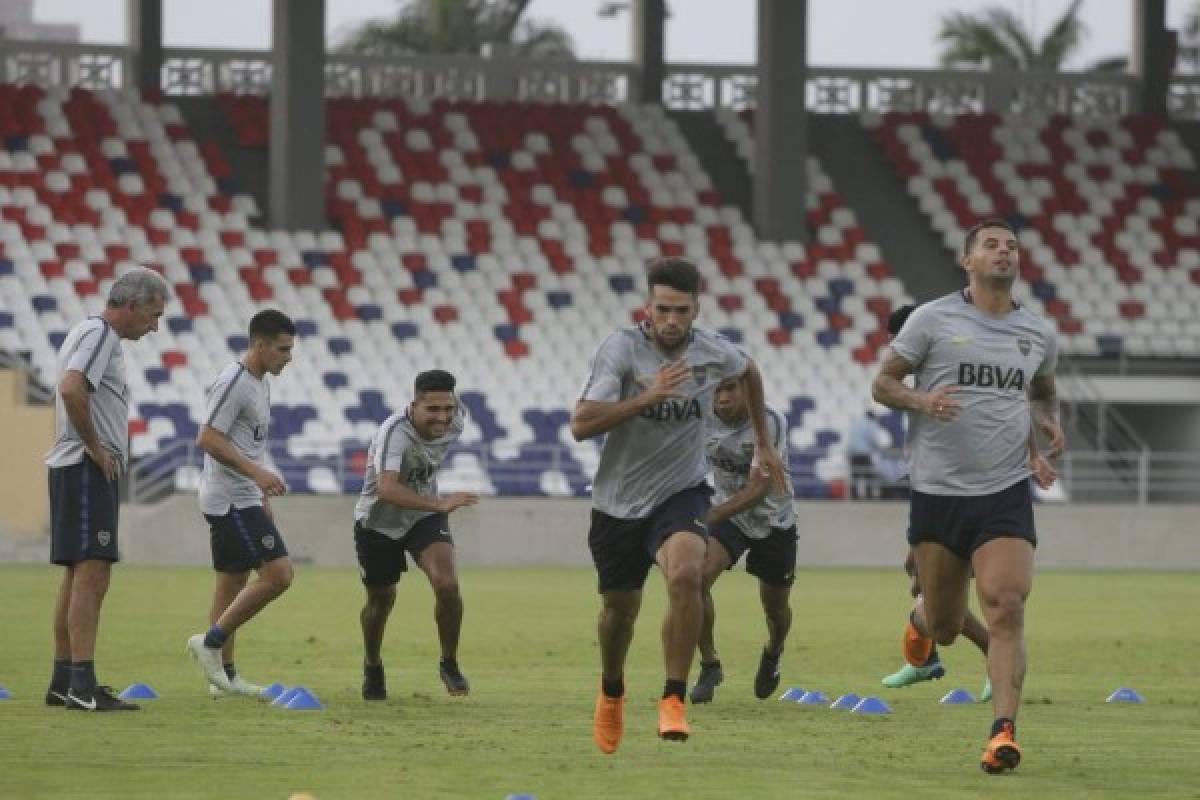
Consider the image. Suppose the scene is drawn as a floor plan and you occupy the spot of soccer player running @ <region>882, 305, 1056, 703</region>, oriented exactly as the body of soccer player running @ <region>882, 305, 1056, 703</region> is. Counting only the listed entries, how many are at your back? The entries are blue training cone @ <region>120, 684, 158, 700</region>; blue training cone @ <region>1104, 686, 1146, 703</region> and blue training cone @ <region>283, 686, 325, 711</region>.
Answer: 1

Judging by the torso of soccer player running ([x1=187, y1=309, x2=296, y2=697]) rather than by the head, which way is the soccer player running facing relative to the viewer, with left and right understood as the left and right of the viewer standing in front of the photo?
facing to the right of the viewer

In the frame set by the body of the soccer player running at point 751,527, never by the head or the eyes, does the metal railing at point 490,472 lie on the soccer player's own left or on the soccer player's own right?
on the soccer player's own right

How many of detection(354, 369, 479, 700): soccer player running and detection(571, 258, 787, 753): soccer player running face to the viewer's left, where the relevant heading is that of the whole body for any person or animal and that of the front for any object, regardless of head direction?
0

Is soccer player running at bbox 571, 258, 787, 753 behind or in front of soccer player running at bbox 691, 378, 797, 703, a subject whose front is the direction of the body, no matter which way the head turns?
in front

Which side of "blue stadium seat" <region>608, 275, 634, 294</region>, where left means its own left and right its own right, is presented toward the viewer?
front

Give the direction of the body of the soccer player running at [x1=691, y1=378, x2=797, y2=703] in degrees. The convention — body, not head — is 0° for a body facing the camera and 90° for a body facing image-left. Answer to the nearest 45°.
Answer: approximately 45°

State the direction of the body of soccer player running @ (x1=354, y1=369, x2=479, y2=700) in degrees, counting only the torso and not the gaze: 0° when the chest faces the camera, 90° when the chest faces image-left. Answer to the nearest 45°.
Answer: approximately 315°

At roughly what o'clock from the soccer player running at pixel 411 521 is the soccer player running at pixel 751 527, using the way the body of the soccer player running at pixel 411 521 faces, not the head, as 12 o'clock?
the soccer player running at pixel 751 527 is roughly at 10 o'clock from the soccer player running at pixel 411 521.

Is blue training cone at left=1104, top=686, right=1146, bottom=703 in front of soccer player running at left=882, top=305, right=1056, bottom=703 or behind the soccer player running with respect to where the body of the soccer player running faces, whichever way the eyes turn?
behind

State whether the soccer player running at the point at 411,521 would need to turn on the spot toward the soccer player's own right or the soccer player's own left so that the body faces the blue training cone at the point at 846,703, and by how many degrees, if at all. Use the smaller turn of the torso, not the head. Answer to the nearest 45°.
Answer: approximately 45° to the soccer player's own left
